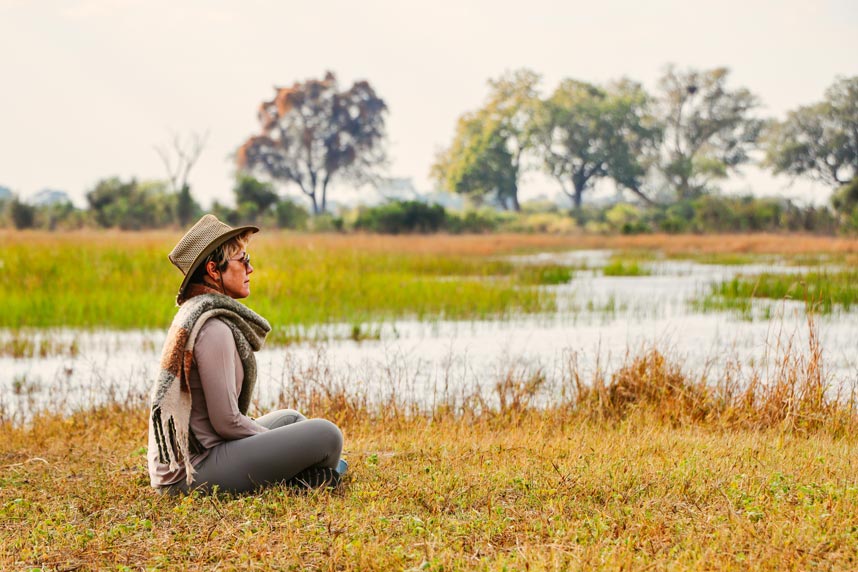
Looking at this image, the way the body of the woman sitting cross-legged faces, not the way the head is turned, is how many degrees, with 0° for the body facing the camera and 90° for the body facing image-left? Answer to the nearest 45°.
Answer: approximately 270°

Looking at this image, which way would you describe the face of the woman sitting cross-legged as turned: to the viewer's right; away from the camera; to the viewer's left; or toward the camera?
to the viewer's right

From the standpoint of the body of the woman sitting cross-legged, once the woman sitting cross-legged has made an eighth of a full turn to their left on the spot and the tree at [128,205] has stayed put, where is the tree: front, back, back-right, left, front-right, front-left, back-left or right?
front-left

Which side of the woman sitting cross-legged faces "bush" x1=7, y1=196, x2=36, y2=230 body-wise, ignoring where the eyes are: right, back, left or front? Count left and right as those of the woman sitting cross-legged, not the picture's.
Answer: left
